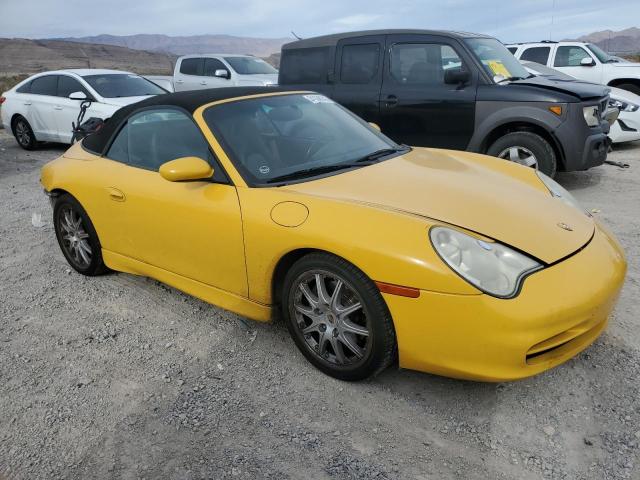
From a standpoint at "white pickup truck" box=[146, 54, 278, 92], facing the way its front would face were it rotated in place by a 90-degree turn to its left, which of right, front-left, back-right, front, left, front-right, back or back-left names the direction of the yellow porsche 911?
back-right

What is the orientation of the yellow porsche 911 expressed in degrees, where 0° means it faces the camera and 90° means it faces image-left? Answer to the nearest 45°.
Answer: approximately 315°

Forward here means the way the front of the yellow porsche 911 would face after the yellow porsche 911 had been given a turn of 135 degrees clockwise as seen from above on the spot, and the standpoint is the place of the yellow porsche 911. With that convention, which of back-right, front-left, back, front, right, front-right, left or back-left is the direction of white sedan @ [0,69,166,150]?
front-right

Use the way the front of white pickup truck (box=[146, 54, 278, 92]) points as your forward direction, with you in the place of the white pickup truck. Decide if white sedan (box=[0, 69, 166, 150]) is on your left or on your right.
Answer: on your right

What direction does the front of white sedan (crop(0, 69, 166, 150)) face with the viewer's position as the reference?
facing the viewer and to the right of the viewer

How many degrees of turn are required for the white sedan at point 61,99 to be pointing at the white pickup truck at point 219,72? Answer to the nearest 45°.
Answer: approximately 90° to its left
